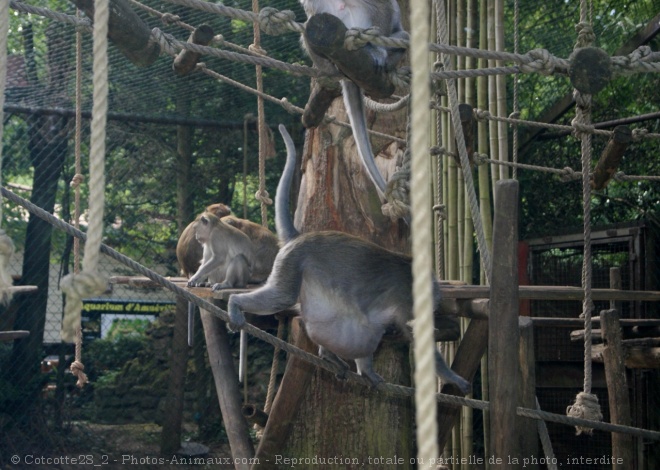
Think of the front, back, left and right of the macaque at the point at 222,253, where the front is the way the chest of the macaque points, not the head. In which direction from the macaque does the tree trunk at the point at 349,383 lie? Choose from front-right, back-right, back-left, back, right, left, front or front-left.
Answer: back-left

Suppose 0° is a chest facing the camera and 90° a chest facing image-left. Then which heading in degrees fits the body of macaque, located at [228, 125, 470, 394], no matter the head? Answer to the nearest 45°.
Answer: approximately 270°

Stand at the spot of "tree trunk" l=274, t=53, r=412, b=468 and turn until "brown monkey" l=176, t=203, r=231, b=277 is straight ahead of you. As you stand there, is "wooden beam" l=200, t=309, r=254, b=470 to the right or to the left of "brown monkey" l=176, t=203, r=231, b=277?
left

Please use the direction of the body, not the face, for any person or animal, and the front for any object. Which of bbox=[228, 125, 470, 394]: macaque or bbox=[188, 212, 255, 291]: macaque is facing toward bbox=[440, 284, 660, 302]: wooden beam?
bbox=[228, 125, 470, 394]: macaque

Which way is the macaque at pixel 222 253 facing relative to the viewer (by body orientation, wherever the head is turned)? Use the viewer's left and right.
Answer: facing to the left of the viewer

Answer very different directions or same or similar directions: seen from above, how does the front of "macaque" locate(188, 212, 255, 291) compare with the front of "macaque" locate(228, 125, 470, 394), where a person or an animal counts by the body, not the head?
very different directions

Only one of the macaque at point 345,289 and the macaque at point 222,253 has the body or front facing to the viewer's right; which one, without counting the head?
the macaque at point 345,289

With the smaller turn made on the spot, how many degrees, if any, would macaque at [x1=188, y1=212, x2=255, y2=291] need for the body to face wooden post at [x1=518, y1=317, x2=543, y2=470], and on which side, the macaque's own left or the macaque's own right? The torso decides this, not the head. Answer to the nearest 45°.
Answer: approximately 135° to the macaque's own left

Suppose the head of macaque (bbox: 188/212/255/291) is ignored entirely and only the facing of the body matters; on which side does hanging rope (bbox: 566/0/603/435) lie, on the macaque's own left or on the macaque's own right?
on the macaque's own left
